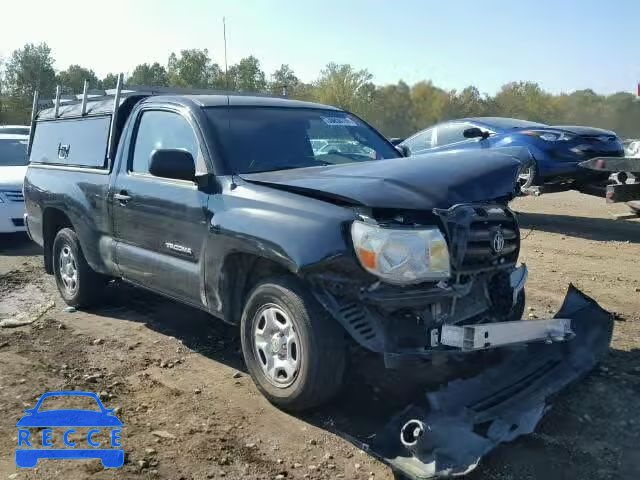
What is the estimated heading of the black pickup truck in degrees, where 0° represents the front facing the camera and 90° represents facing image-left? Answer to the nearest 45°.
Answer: approximately 315°

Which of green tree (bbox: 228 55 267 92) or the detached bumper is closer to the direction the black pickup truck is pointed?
the detached bumper

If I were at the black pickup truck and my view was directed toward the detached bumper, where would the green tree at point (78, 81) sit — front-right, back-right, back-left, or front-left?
back-left

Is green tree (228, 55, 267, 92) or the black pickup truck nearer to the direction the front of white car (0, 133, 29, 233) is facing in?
the black pickup truck

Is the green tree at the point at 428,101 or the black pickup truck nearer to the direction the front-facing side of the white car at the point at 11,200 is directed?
the black pickup truck

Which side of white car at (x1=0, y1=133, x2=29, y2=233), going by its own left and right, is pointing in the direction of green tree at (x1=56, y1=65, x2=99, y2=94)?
back

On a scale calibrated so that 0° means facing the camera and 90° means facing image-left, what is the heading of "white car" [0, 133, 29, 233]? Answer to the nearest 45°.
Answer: approximately 0°

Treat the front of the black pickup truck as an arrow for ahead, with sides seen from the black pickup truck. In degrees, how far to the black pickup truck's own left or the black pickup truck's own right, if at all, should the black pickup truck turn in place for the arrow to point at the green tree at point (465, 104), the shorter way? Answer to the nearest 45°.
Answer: approximately 135° to the black pickup truck's own left
